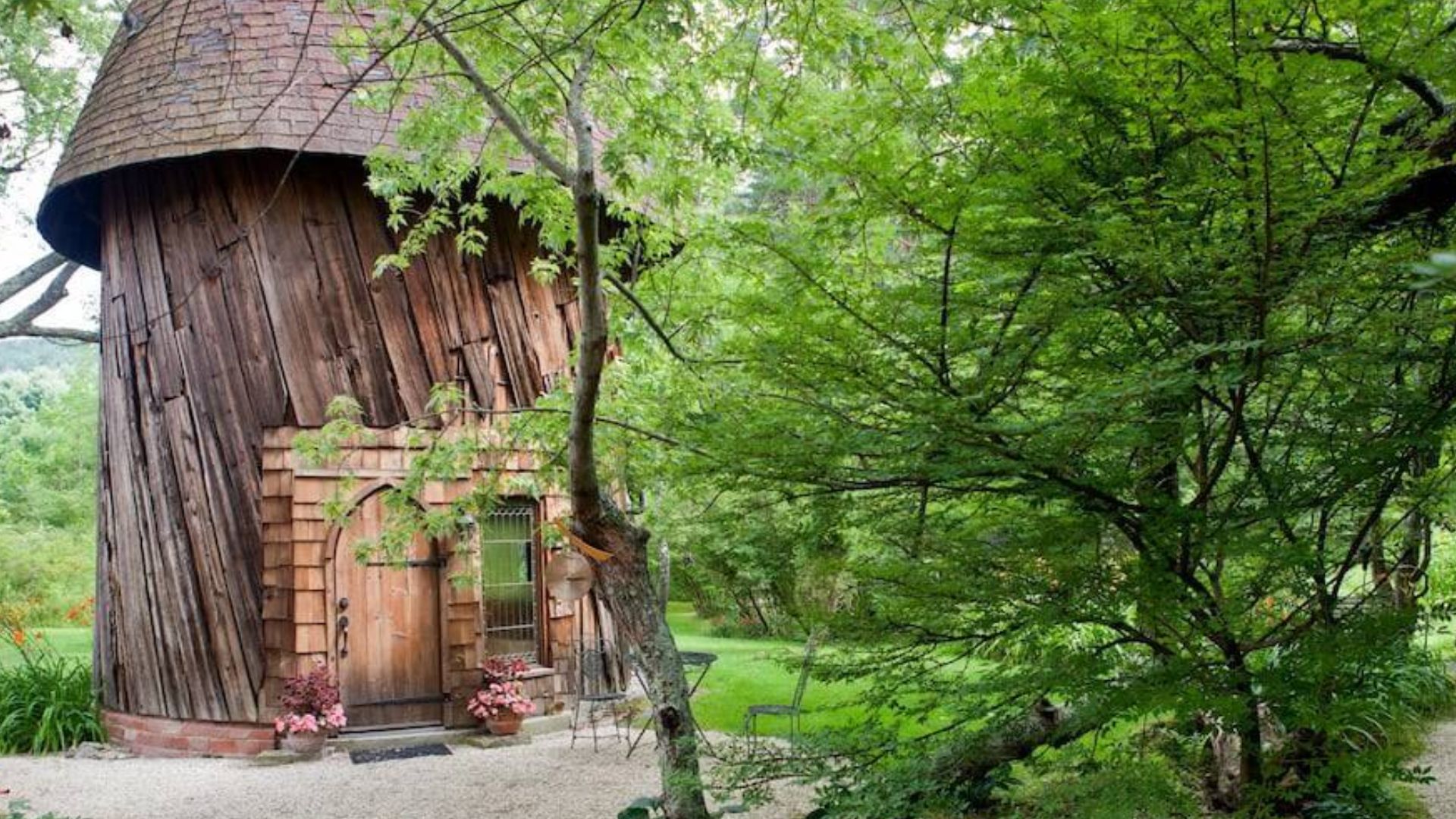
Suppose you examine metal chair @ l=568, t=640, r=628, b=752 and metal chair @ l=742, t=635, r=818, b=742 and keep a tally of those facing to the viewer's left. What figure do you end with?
1

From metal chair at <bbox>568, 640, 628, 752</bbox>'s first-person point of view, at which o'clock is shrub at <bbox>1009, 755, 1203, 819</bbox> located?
The shrub is roughly at 1 o'clock from the metal chair.

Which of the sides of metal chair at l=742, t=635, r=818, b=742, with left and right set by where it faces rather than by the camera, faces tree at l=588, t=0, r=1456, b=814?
left

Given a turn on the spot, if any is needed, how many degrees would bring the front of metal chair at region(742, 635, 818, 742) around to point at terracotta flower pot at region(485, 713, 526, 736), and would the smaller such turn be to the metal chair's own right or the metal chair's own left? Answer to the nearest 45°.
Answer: approximately 45° to the metal chair's own right

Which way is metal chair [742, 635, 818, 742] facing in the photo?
to the viewer's left

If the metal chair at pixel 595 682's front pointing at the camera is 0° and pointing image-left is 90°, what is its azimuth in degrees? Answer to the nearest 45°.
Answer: approximately 315°
